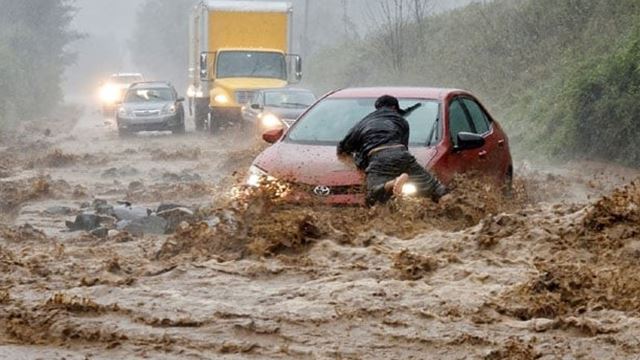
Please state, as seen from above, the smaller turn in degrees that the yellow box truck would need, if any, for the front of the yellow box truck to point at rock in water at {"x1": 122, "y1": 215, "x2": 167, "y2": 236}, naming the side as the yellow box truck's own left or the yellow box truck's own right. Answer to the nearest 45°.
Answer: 0° — it already faces it

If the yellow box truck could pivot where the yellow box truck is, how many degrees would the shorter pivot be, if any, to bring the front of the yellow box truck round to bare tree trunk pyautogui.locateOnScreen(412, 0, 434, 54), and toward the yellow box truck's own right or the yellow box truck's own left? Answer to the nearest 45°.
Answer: approximately 135° to the yellow box truck's own left

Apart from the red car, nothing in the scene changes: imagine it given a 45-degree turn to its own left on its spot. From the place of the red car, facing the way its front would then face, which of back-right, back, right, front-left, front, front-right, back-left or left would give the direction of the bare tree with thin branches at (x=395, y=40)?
back

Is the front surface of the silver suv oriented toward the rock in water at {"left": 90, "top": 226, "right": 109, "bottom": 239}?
yes

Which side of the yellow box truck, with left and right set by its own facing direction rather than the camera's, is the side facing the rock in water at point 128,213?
front

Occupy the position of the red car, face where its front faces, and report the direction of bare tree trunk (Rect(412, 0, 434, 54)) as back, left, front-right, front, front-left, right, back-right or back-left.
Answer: back-right

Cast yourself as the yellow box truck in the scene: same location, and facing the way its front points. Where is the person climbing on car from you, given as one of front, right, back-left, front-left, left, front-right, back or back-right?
front

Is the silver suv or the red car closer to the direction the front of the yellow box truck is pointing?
the red car

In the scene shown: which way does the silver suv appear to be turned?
toward the camera

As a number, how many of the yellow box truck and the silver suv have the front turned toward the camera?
2

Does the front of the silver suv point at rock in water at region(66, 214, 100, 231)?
yes
